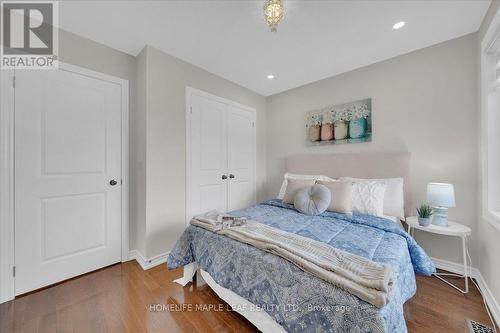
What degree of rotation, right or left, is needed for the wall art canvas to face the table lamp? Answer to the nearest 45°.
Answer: approximately 90° to its left

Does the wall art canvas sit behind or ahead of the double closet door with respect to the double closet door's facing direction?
ahead

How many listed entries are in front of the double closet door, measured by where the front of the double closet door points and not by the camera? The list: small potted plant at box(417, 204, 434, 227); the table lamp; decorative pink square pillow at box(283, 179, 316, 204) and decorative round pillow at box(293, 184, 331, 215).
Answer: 4

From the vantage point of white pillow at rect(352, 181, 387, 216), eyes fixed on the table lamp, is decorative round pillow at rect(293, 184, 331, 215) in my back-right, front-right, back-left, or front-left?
back-right

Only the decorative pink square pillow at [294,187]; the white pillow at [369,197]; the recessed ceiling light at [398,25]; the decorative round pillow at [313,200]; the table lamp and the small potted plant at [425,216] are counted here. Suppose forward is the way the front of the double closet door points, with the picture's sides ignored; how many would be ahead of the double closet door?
6

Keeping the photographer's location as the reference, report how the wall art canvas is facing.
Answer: facing the viewer and to the left of the viewer

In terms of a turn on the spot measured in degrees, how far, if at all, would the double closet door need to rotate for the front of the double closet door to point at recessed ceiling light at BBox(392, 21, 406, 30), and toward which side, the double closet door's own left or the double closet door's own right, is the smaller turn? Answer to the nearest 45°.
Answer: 0° — it already faces it

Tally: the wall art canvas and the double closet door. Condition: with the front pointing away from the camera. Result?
0

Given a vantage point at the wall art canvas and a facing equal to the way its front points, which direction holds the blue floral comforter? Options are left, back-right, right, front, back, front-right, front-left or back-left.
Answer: front-left

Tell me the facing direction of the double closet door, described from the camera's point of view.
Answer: facing the viewer and to the right of the viewer
